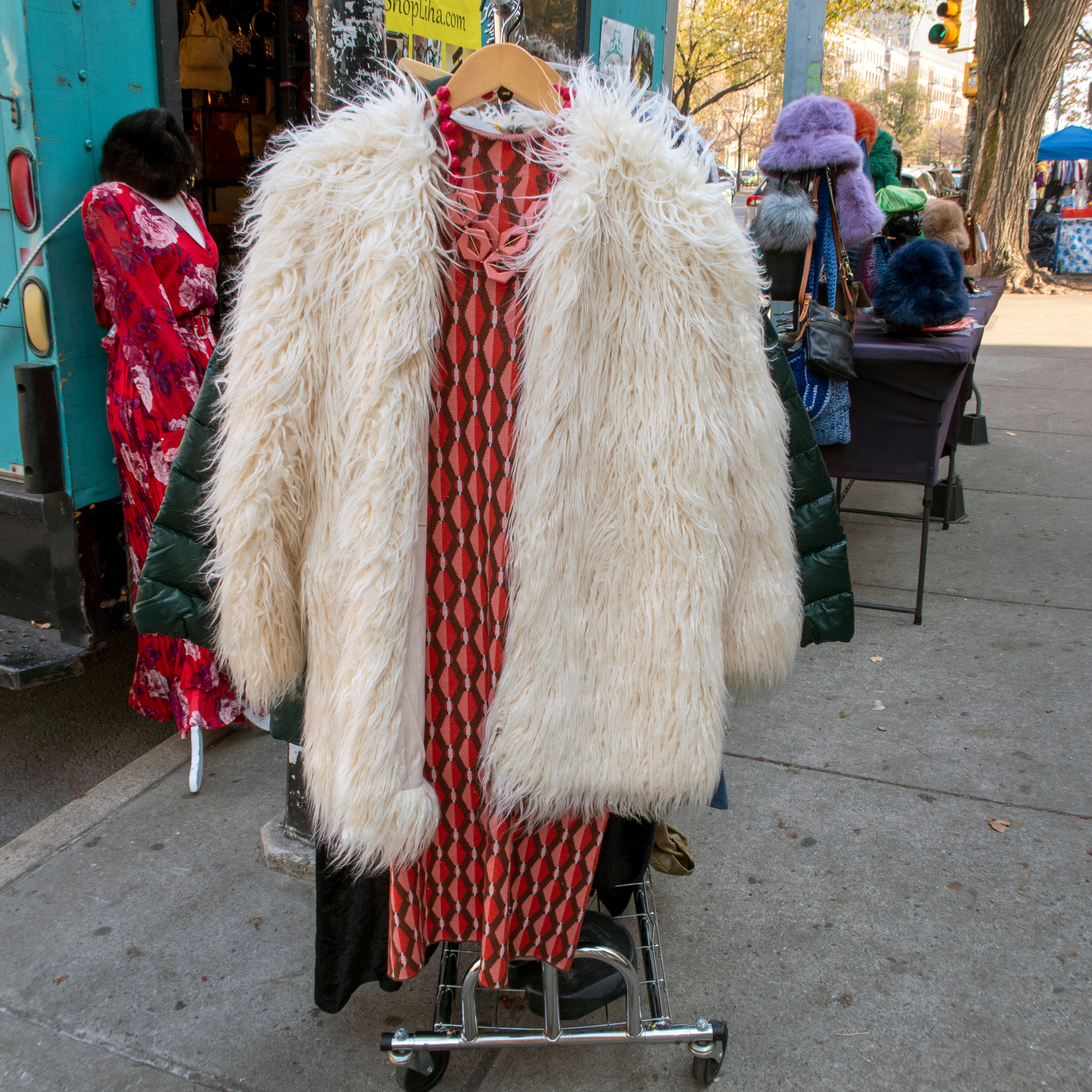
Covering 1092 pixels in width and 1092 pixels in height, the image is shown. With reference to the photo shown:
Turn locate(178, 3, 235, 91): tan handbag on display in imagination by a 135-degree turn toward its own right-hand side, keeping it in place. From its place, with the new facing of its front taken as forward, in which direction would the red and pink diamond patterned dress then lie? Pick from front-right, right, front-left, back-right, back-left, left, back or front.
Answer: back-left

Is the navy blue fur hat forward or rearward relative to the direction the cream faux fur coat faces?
rearward

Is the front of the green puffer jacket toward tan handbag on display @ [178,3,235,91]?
no

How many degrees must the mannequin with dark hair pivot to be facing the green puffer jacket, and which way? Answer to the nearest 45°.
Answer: approximately 45° to its right

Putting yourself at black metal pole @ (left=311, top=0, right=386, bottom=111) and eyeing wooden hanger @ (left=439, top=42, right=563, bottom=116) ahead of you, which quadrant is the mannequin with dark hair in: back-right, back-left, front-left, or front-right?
back-right

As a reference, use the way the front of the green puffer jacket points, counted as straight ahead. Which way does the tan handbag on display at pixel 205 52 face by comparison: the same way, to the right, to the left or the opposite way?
the same way

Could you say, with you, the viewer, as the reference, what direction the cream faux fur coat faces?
facing the viewer

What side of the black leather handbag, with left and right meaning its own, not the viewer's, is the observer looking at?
front

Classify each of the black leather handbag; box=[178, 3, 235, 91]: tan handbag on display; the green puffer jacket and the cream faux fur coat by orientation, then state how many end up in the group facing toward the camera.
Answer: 4

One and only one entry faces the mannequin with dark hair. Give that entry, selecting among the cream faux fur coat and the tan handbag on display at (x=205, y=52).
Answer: the tan handbag on display

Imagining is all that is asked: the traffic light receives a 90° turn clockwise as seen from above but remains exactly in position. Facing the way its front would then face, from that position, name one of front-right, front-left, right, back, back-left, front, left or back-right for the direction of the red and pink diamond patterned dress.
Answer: back-left

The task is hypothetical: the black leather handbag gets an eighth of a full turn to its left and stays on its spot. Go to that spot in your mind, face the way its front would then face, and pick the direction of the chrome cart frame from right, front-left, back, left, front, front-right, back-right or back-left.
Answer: front-right

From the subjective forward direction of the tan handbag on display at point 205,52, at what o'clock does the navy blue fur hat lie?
The navy blue fur hat is roughly at 10 o'clock from the tan handbag on display.

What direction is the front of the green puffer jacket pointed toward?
toward the camera

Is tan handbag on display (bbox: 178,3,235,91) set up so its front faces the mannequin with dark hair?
yes
